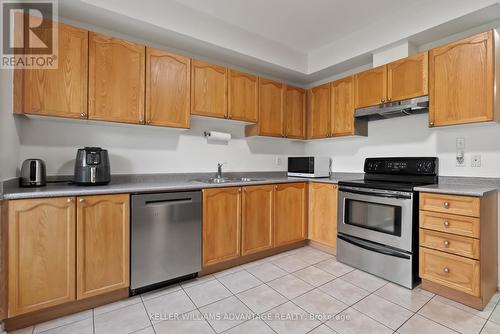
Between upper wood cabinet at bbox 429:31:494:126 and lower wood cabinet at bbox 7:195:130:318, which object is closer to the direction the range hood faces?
the lower wood cabinet

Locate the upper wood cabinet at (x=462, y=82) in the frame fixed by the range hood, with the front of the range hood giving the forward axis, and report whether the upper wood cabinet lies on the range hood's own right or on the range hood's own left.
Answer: on the range hood's own left

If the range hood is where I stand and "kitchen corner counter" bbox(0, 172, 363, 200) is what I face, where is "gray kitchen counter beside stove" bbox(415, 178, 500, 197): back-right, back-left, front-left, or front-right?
back-left

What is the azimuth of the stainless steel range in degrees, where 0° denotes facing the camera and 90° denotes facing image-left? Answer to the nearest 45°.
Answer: approximately 45°

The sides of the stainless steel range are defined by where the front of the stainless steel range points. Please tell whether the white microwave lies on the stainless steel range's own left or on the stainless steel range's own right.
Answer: on the stainless steel range's own right

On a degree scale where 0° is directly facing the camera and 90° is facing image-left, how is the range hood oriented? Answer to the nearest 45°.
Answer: approximately 45°

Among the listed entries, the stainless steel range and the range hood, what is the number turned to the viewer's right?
0
